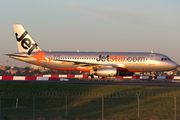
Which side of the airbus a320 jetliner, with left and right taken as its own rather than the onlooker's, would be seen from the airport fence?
right

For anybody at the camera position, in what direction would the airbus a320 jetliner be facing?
facing to the right of the viewer
